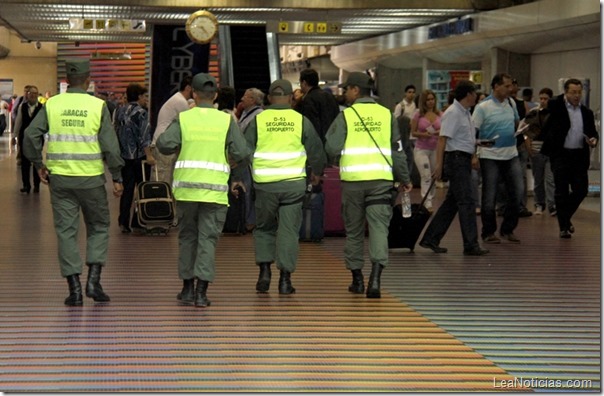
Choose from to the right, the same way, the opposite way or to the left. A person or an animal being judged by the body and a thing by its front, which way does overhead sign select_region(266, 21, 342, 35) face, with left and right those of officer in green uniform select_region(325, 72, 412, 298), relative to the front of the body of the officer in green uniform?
the opposite way

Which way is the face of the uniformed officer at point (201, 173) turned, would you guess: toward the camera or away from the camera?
away from the camera

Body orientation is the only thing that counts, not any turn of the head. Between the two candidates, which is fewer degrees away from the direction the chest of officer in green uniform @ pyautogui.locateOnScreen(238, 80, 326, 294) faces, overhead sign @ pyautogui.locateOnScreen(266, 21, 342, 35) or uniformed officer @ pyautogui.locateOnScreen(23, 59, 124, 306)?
the overhead sign

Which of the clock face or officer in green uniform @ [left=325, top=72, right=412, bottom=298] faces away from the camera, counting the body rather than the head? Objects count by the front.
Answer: the officer in green uniform

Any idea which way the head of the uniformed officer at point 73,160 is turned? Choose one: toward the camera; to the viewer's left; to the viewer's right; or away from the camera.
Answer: away from the camera

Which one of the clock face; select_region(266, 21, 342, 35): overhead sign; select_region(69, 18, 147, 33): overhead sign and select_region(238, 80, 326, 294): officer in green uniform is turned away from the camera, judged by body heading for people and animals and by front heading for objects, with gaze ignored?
the officer in green uniform

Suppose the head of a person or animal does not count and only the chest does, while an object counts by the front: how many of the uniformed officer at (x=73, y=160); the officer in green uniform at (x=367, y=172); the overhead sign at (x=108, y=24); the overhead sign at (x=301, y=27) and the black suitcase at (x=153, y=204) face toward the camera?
3

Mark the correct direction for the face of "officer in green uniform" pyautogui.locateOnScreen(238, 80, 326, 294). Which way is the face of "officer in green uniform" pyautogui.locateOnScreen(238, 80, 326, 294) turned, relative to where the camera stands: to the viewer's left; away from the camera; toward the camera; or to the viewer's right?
away from the camera

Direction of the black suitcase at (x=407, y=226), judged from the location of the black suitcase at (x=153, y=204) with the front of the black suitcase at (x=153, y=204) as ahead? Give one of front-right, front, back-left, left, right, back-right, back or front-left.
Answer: front-left

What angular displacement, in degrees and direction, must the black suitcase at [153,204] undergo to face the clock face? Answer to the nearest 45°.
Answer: approximately 180°

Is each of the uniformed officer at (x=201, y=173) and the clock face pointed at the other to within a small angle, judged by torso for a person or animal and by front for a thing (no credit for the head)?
yes

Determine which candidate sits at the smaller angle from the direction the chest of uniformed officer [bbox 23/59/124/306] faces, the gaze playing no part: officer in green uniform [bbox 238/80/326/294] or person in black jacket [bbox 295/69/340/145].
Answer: the person in black jacket

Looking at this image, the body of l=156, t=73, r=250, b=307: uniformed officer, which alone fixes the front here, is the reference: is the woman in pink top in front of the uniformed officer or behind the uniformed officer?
in front

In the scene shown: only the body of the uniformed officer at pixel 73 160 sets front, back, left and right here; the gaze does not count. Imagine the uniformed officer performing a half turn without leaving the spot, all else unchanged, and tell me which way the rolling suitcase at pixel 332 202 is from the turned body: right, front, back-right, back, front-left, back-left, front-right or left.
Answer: back-left
